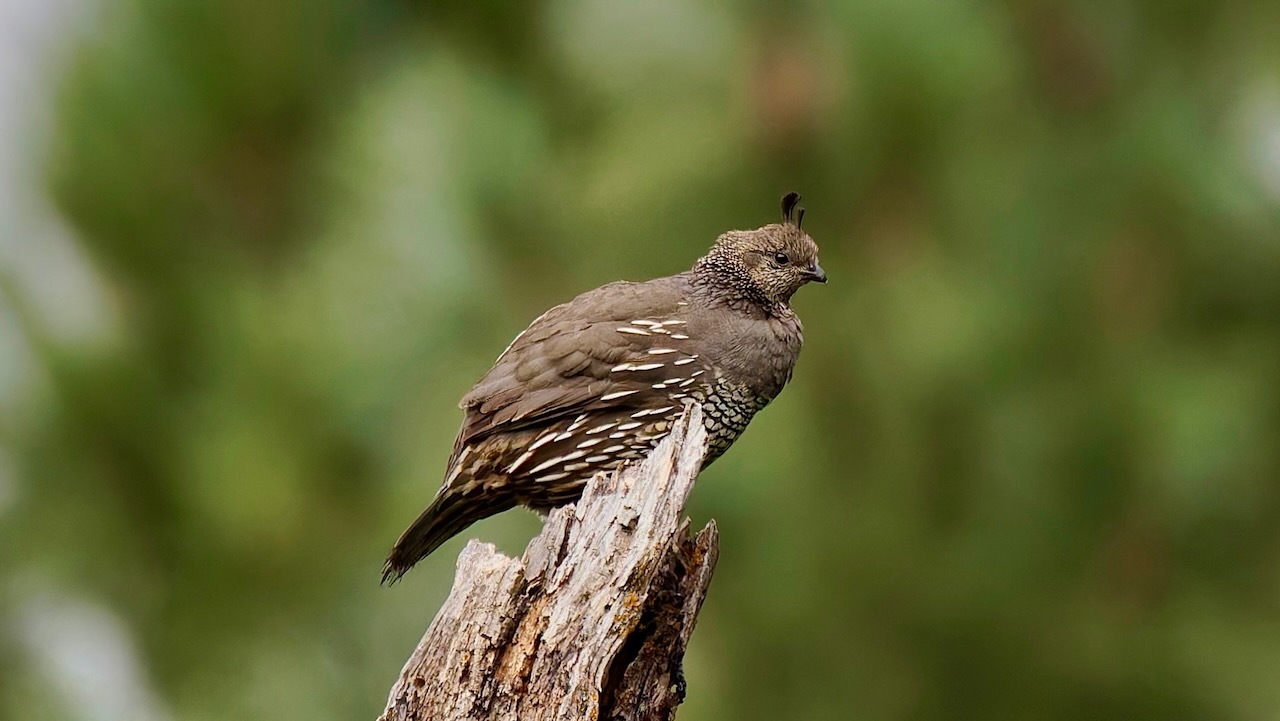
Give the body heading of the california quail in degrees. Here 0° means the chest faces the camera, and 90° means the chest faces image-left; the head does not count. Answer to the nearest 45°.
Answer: approximately 270°
